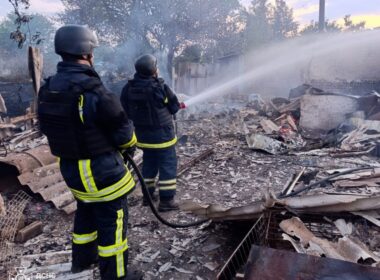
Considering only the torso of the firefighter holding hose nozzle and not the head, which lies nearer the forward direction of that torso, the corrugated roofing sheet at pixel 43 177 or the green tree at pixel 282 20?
the green tree

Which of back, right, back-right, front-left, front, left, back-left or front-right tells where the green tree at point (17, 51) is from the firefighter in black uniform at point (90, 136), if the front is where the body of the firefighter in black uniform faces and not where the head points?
front-left

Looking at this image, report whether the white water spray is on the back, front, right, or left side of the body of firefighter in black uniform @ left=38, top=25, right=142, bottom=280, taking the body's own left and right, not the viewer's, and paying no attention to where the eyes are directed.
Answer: front

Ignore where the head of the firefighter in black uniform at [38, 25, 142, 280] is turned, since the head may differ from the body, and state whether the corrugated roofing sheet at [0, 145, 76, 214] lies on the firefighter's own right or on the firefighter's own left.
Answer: on the firefighter's own left

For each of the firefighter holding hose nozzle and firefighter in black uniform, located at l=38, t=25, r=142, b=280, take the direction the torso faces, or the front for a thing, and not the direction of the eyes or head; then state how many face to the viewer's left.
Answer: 0

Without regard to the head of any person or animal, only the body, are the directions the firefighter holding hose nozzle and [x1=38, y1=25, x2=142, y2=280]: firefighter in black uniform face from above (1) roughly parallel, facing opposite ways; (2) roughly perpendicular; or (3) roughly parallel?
roughly parallel

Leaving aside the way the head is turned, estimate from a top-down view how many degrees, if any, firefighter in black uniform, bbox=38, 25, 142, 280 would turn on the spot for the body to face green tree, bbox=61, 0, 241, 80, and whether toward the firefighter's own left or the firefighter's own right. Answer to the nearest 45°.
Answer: approximately 45° to the firefighter's own left

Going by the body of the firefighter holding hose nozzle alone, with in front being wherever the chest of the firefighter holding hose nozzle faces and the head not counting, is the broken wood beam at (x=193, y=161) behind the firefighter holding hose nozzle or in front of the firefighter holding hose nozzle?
in front

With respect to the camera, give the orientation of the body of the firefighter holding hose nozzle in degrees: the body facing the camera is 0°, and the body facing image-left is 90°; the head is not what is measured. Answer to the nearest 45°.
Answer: approximately 225°

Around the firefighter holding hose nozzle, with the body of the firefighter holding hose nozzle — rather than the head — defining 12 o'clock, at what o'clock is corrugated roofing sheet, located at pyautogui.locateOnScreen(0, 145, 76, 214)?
The corrugated roofing sheet is roughly at 8 o'clock from the firefighter holding hose nozzle.

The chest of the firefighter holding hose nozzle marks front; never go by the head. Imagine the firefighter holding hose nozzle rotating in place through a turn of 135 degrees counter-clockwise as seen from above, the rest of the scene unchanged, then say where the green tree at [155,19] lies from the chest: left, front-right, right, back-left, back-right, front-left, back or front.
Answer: right

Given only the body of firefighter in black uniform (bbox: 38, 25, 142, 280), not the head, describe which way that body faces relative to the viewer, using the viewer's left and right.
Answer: facing away from the viewer and to the right of the viewer

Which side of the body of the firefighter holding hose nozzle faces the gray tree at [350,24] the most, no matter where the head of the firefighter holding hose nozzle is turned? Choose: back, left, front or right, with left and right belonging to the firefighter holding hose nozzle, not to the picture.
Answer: front

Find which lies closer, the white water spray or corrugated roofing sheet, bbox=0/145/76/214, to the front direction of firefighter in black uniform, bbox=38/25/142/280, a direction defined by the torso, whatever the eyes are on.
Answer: the white water spray
